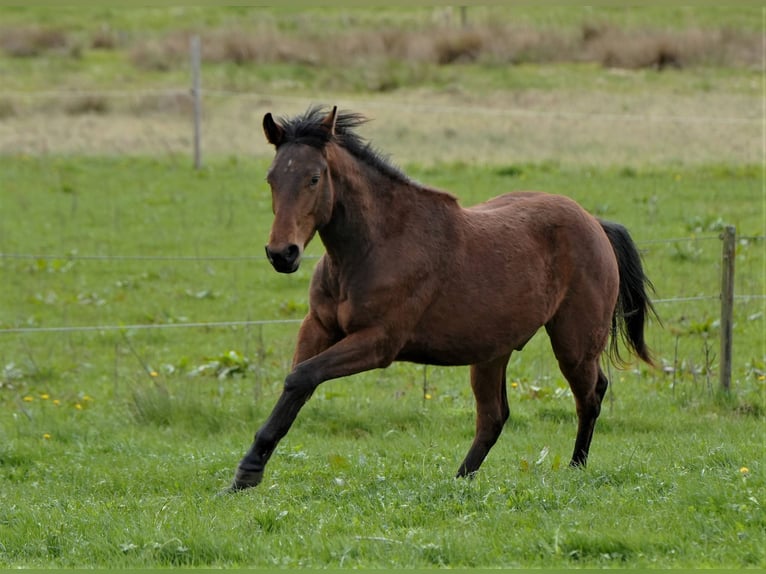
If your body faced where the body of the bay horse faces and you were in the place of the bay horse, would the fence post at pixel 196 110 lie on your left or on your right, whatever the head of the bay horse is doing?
on your right

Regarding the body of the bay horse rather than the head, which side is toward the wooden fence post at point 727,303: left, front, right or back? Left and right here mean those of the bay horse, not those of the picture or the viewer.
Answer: back

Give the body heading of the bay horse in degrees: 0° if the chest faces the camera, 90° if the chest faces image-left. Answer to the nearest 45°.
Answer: approximately 45°
